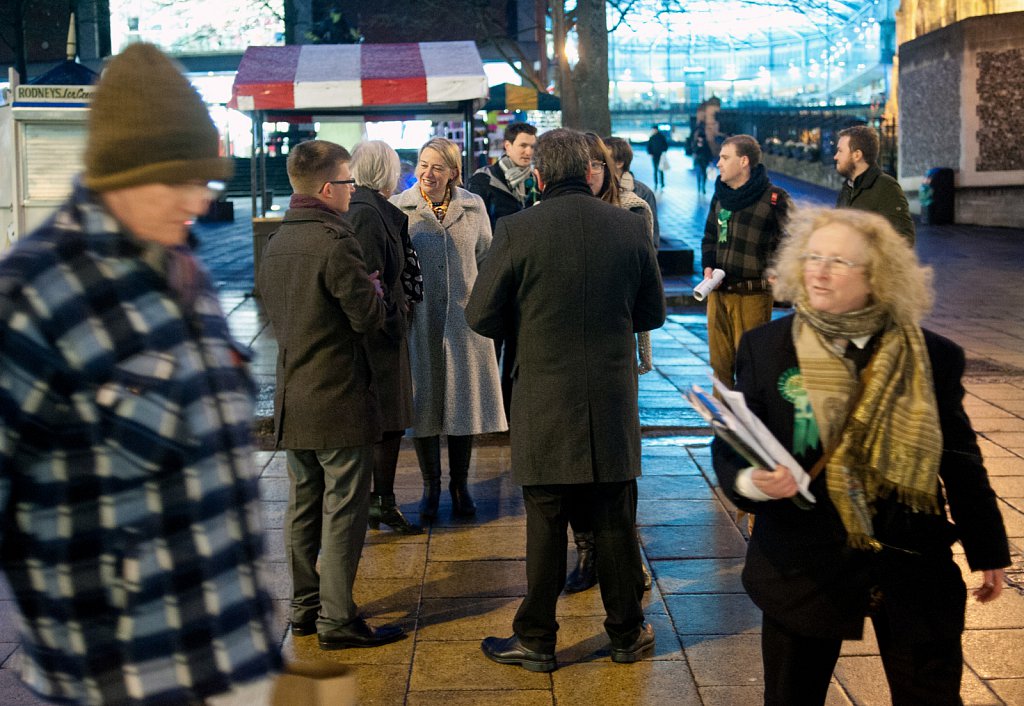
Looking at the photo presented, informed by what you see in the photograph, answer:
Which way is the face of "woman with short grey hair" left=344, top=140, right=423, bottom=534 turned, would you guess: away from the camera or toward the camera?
away from the camera

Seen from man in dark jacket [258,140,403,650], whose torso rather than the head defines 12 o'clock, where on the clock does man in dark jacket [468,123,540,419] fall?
man in dark jacket [468,123,540,419] is roughly at 11 o'clock from man in dark jacket [258,140,403,650].

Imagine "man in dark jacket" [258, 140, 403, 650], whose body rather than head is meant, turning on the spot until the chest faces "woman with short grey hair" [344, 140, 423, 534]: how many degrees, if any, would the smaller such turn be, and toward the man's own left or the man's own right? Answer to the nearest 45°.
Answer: approximately 45° to the man's own left

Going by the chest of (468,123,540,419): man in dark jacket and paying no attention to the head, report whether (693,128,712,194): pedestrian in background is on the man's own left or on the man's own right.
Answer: on the man's own left

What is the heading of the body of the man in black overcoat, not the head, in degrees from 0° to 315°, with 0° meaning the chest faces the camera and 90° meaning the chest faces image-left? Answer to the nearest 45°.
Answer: approximately 180°

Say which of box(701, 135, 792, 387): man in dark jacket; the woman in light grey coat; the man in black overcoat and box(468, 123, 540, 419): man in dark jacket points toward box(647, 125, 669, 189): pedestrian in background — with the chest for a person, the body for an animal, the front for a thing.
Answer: the man in black overcoat

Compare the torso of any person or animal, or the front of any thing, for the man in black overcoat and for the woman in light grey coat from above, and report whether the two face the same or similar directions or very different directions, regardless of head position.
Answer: very different directions

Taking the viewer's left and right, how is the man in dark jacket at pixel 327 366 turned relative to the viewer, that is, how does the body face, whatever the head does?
facing away from the viewer and to the right of the viewer

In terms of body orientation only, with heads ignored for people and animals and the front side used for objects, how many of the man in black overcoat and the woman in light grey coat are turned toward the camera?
1
